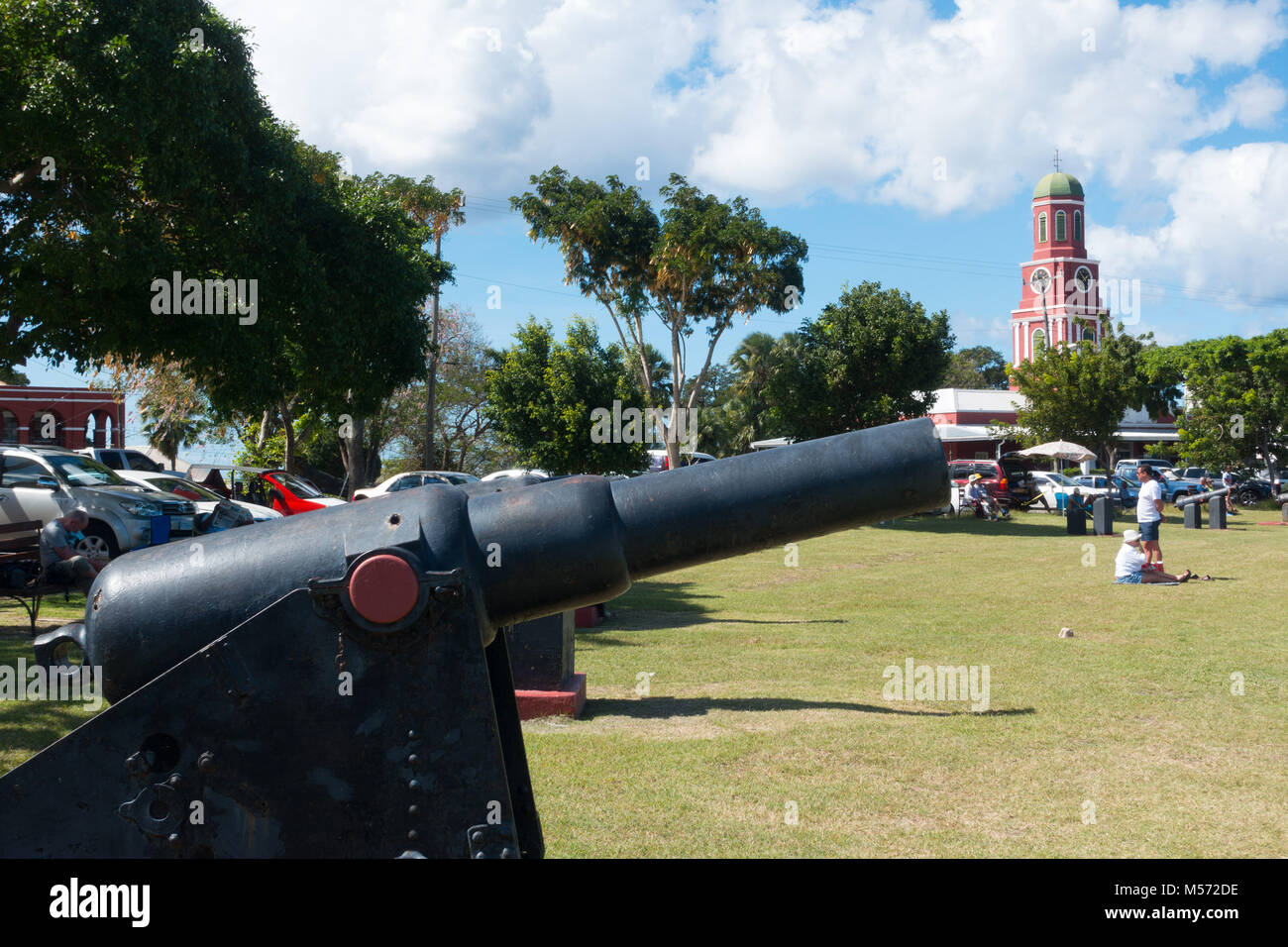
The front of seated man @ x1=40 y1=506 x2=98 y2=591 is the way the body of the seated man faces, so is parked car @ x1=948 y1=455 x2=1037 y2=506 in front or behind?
in front

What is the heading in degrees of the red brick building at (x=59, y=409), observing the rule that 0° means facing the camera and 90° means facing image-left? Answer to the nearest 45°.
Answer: approximately 315°

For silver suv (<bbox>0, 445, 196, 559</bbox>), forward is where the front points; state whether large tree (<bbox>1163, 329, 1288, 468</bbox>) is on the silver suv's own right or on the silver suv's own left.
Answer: on the silver suv's own left

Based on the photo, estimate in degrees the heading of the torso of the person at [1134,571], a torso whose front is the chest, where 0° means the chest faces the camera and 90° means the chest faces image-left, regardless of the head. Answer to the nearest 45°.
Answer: approximately 270°

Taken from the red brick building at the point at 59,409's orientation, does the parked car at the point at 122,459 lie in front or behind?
in front

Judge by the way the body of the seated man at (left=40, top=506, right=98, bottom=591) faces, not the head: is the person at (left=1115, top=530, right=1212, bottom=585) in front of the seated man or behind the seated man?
in front

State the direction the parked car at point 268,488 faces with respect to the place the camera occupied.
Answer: facing the viewer and to the right of the viewer

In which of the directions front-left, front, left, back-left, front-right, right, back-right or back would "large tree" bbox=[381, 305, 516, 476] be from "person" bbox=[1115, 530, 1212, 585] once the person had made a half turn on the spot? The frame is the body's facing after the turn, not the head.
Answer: front-right

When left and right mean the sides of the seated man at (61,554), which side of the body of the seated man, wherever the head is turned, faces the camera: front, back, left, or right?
right
